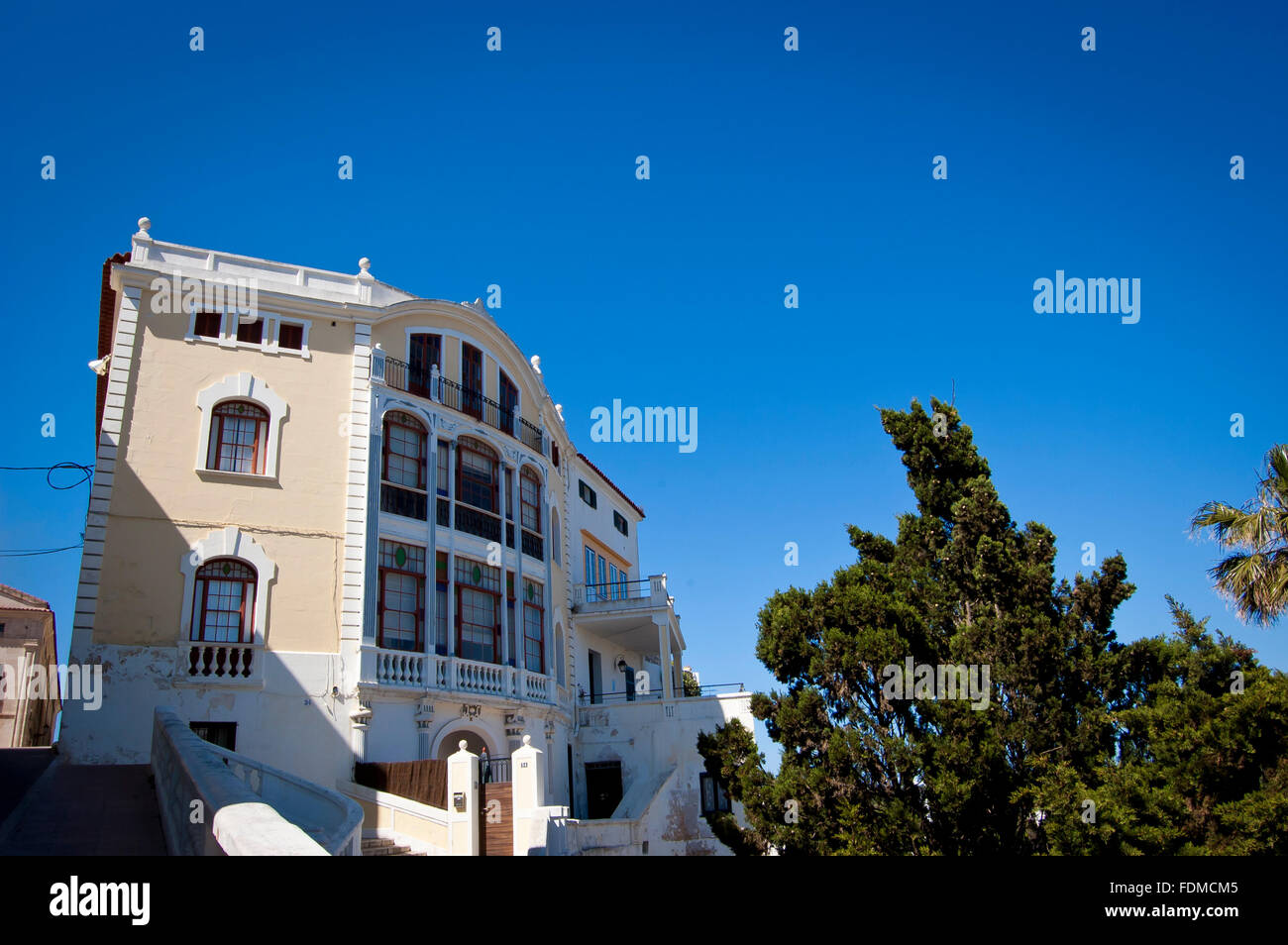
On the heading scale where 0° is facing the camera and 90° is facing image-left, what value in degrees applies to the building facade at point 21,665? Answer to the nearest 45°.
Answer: approximately 0°
